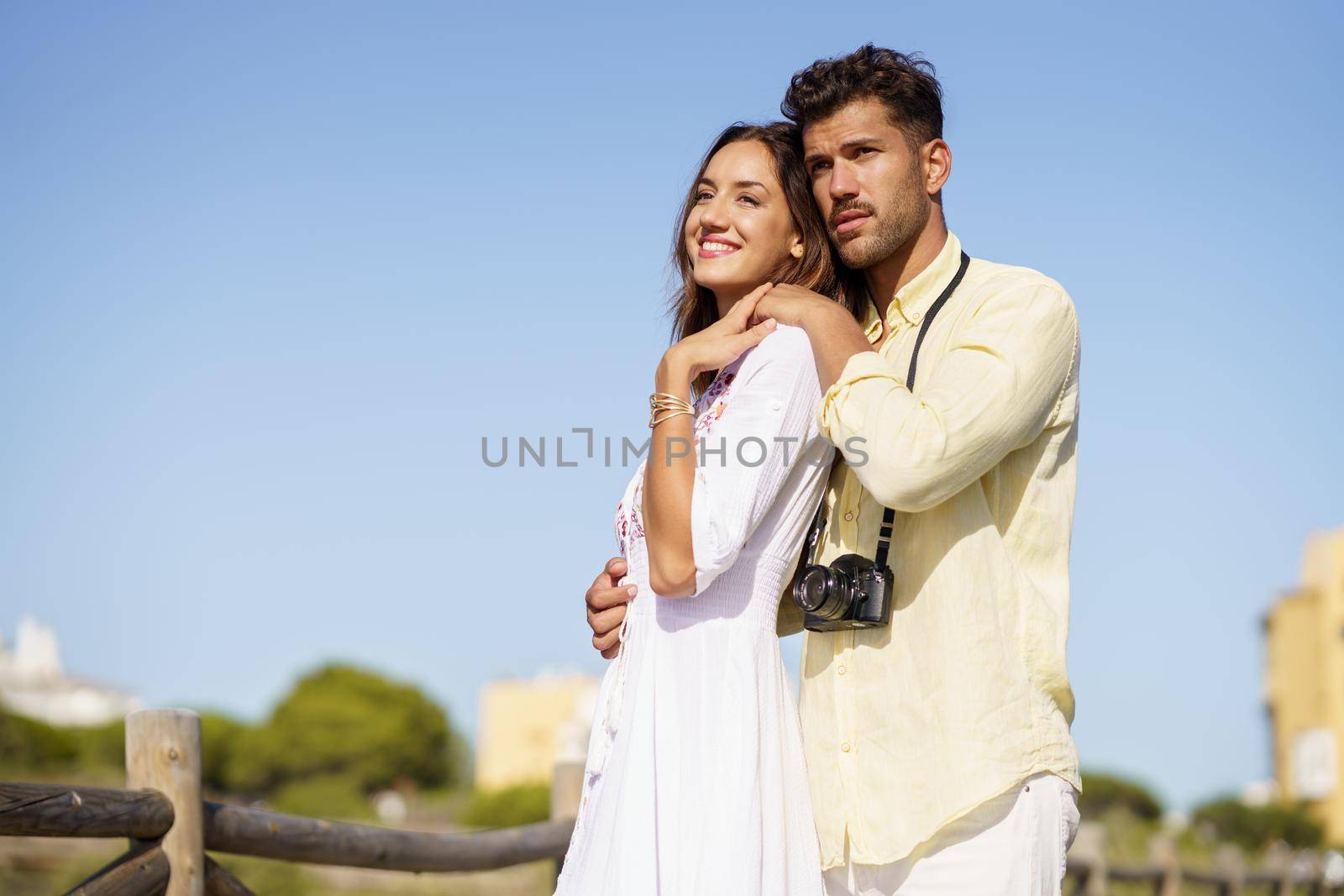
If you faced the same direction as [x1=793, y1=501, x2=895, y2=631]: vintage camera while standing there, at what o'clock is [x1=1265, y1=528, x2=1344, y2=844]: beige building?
The beige building is roughly at 5 o'clock from the vintage camera.

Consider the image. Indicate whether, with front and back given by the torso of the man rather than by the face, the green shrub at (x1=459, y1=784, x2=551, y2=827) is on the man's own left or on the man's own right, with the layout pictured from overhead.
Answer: on the man's own right

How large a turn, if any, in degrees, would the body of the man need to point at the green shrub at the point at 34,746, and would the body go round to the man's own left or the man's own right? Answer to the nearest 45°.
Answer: approximately 90° to the man's own right

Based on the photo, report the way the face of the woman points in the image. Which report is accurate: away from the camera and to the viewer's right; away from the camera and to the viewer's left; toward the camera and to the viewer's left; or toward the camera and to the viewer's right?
toward the camera and to the viewer's left

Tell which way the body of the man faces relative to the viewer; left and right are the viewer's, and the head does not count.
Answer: facing the viewer and to the left of the viewer

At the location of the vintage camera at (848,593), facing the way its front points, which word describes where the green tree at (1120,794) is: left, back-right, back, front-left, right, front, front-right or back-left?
back-right

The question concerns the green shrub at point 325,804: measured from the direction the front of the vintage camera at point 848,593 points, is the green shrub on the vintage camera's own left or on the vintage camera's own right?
on the vintage camera's own right
